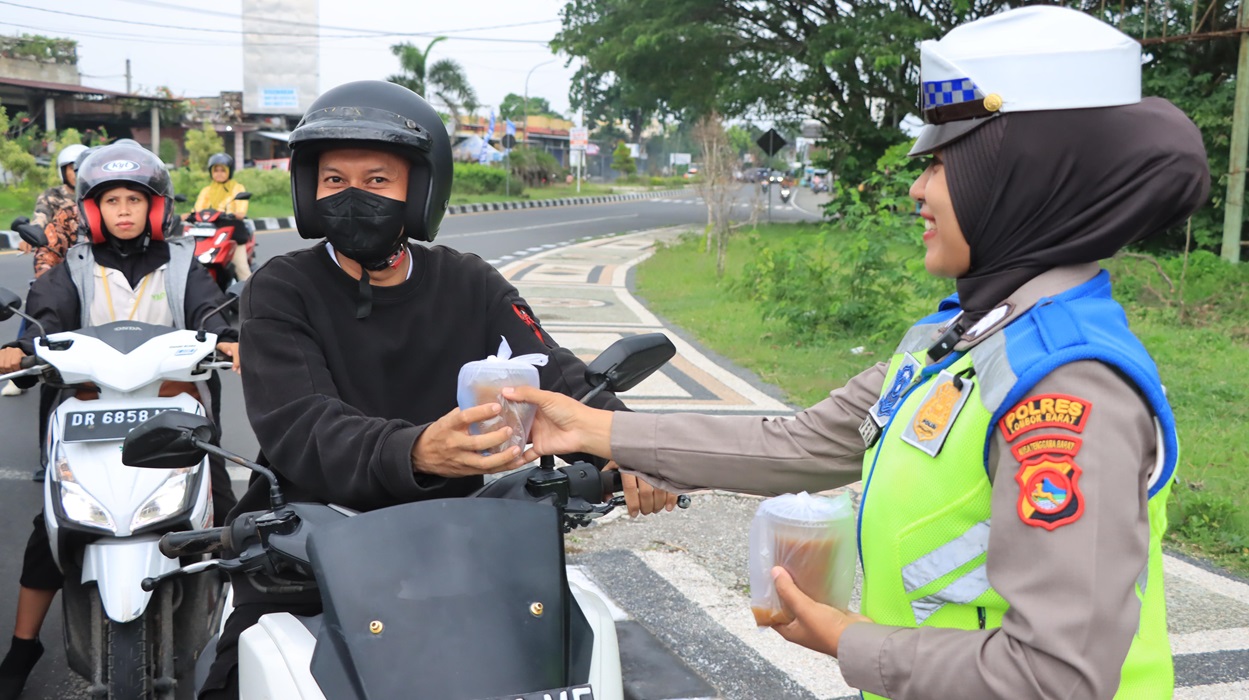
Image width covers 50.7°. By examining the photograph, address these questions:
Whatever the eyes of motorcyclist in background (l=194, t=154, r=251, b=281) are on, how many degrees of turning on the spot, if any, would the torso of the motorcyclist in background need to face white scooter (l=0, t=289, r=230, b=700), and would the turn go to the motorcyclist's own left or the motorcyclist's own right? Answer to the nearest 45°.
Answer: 0° — they already face it

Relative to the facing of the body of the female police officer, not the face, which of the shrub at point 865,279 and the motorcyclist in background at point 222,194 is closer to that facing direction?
the motorcyclist in background

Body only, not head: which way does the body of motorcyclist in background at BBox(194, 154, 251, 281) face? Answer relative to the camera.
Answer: toward the camera

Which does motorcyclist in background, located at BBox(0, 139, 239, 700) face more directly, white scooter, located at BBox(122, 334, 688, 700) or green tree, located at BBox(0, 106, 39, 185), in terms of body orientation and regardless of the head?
the white scooter

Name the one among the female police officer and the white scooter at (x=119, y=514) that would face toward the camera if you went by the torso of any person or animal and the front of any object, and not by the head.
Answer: the white scooter

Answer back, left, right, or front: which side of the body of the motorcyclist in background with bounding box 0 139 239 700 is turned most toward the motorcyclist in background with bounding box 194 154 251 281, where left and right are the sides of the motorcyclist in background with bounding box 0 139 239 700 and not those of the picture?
back

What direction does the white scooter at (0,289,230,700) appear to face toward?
toward the camera

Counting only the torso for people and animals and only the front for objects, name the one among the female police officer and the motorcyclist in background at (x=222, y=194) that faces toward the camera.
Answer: the motorcyclist in background

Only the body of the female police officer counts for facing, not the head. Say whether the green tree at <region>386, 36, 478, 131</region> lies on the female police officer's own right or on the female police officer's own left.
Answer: on the female police officer's own right

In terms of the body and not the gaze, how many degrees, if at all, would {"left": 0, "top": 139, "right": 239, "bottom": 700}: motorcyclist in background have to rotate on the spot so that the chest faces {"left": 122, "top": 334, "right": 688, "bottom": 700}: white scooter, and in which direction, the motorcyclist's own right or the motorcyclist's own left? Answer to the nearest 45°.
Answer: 0° — they already face it

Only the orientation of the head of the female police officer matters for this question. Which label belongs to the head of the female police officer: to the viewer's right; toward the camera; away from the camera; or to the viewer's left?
to the viewer's left

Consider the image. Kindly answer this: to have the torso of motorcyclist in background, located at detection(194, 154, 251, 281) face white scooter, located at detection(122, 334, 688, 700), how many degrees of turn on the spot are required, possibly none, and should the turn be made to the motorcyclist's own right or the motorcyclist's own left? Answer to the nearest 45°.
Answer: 0° — they already face it

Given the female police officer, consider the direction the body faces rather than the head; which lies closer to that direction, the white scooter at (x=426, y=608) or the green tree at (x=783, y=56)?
the white scooter

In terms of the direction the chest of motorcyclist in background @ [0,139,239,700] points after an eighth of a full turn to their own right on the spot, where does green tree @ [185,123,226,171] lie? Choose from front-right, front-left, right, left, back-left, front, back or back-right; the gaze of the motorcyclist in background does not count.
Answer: back-right

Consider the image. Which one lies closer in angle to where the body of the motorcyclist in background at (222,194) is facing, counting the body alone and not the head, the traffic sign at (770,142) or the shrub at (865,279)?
the shrub

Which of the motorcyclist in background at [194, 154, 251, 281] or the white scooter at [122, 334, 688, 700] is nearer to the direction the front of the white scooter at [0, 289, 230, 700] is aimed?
the white scooter

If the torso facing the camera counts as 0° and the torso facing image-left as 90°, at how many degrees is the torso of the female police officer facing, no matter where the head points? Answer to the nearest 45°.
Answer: approximately 90°

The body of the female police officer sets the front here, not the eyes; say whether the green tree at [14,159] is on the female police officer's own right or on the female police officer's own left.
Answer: on the female police officer's own right

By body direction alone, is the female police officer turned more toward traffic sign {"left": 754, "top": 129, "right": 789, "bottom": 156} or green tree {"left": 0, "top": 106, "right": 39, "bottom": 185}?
the green tree

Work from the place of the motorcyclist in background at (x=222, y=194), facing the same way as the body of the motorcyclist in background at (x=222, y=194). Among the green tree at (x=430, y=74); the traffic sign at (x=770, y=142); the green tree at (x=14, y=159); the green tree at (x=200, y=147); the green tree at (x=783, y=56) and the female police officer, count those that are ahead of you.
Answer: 1
